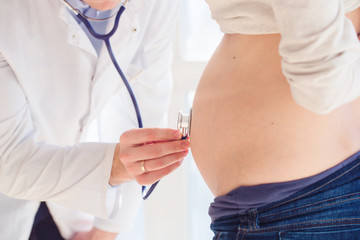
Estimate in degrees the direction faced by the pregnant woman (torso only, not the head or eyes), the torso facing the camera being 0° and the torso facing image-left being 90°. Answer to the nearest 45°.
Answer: approximately 90°

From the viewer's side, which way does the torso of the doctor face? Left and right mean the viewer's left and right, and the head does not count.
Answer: facing the viewer and to the right of the viewer

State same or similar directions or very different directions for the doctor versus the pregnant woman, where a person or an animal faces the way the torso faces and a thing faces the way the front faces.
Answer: very different directions

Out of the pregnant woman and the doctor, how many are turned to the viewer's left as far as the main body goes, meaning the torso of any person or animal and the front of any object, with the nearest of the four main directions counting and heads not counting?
1

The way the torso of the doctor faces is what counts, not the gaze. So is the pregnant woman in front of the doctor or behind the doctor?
in front

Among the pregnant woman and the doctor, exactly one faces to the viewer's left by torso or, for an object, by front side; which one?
the pregnant woman

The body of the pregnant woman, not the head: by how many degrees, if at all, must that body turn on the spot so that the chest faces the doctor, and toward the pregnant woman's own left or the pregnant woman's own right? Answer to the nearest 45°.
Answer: approximately 45° to the pregnant woman's own right
